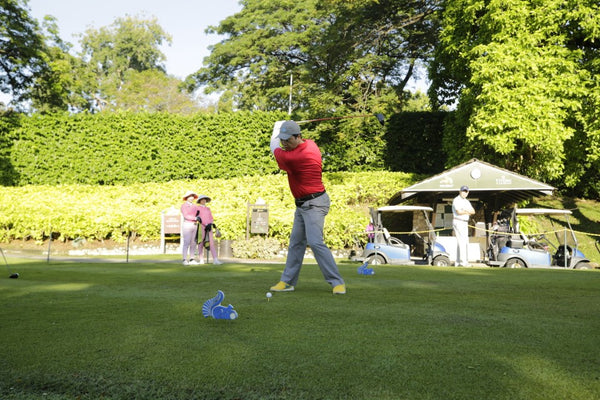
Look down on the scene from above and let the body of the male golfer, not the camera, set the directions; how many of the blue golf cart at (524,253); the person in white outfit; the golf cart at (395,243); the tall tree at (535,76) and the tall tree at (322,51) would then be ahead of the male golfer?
0

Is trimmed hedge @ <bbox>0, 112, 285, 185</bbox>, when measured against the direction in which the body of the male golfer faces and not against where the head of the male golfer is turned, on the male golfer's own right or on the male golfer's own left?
on the male golfer's own right

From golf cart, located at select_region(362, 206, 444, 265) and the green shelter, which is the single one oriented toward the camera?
the green shelter

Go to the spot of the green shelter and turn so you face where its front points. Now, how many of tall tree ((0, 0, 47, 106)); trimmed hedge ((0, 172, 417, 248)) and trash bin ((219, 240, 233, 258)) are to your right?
3

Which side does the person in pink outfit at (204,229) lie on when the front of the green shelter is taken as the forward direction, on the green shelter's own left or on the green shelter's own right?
on the green shelter's own right

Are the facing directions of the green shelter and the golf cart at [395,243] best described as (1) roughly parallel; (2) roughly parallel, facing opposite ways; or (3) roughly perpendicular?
roughly perpendicular

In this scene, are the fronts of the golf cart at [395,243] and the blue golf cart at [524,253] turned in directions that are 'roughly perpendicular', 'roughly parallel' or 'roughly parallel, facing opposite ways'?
roughly parallel

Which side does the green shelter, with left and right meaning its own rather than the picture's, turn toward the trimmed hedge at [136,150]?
right

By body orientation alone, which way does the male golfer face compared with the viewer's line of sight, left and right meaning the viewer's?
facing the viewer and to the left of the viewer

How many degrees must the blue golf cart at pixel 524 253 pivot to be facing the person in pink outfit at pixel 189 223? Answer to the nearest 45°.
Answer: approximately 135° to its right

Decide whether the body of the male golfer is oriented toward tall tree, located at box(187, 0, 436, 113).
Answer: no

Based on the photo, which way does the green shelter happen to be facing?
toward the camera
